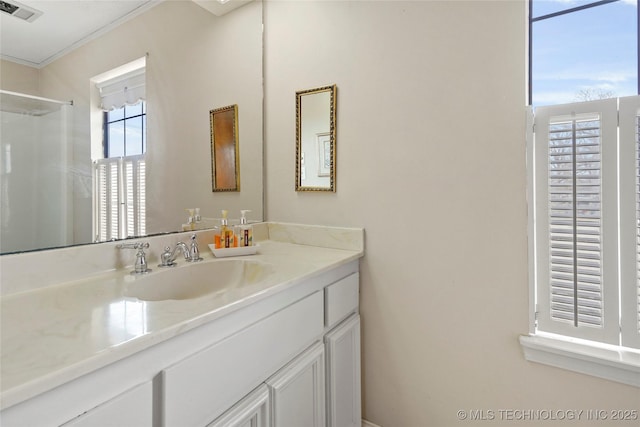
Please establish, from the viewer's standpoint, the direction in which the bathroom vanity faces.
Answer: facing the viewer and to the right of the viewer

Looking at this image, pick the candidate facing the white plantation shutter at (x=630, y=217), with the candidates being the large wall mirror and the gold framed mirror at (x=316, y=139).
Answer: the large wall mirror

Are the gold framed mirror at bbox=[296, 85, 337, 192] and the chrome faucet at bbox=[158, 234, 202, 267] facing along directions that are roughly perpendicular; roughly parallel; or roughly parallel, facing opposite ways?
roughly perpendicular

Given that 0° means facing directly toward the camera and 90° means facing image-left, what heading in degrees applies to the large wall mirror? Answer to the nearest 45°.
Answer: approximately 315°

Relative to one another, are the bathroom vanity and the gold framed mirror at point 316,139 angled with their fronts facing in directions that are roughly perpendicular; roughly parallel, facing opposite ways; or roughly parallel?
roughly perpendicular

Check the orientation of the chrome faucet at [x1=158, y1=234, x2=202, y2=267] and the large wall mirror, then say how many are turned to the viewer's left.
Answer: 0

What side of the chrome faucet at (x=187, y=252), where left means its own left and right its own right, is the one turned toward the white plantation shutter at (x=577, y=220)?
front

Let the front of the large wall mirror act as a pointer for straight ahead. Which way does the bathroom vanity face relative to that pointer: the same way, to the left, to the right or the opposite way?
the same way
